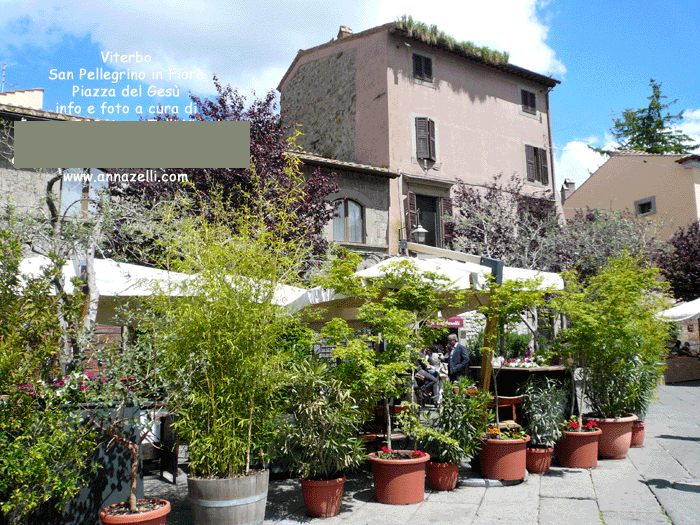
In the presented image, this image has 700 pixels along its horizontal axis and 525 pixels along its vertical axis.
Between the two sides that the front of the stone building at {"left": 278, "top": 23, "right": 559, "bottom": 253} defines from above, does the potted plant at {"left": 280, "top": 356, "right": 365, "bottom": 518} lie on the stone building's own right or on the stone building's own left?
on the stone building's own right

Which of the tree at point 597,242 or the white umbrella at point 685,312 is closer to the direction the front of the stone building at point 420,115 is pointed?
the white umbrella

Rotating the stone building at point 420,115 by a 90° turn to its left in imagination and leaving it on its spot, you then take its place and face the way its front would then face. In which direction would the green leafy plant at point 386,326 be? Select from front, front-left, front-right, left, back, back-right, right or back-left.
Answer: back-right

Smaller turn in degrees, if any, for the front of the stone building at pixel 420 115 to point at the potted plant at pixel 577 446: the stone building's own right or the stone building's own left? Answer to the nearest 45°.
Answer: approximately 45° to the stone building's own right

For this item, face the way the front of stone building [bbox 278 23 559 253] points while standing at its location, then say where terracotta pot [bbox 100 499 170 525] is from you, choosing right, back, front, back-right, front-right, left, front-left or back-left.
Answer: front-right

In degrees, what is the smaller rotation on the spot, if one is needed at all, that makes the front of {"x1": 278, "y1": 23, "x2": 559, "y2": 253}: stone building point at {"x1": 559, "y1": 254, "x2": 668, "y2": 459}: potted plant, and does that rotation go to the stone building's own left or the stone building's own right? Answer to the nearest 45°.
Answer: approximately 45° to the stone building's own right

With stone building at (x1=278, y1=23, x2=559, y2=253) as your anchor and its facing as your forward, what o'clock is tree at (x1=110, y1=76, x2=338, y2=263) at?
The tree is roughly at 2 o'clock from the stone building.

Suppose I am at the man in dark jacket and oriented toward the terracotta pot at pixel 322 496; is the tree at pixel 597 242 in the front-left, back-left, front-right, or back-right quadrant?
back-left

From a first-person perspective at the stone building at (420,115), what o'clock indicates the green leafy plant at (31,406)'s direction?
The green leafy plant is roughly at 2 o'clock from the stone building.

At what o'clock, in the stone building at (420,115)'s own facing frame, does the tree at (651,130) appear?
The tree is roughly at 9 o'clock from the stone building.

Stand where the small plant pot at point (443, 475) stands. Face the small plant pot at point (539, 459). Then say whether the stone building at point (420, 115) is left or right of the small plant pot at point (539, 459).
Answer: left

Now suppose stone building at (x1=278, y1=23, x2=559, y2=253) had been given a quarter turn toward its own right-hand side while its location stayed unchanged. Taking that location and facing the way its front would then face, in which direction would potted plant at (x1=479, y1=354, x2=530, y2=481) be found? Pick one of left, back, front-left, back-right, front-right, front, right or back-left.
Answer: front-left

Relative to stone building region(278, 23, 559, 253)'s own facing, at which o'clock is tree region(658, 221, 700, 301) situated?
The tree is roughly at 10 o'clock from the stone building.

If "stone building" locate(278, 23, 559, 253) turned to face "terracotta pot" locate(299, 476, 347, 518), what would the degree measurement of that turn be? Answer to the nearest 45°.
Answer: approximately 45° to its right

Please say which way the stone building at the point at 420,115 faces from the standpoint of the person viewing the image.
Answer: facing the viewer and to the right of the viewer

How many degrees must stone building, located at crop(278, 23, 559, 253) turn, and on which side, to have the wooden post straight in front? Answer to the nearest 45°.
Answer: approximately 45° to its right
